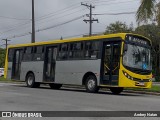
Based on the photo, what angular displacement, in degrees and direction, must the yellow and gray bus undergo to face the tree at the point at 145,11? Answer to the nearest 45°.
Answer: approximately 90° to its left

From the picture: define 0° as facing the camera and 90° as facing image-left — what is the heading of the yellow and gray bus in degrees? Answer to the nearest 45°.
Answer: approximately 315°
